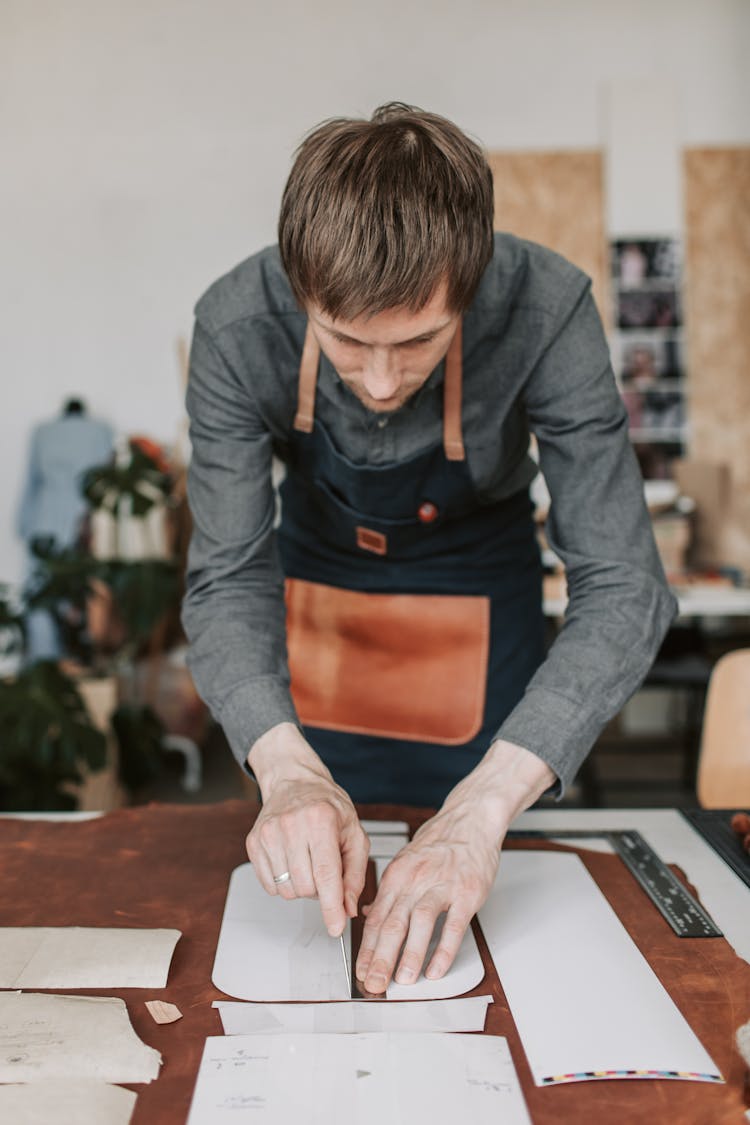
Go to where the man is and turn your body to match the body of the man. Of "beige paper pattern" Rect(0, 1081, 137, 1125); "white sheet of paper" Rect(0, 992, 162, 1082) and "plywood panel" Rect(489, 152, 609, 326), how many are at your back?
1

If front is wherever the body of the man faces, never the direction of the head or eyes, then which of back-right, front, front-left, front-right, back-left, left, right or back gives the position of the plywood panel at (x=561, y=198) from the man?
back

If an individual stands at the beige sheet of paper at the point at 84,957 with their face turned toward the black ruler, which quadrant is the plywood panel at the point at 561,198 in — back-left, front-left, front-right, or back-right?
front-left

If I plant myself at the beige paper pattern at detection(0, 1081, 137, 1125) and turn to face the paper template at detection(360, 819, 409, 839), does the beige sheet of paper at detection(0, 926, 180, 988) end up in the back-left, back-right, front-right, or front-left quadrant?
front-left

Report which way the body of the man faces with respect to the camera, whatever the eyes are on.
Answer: toward the camera
